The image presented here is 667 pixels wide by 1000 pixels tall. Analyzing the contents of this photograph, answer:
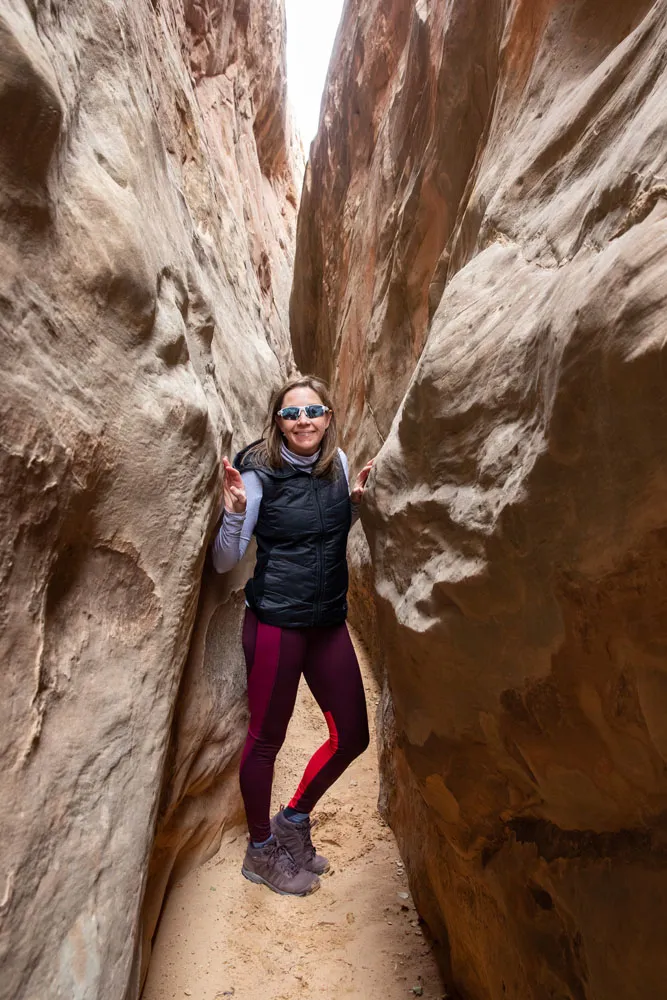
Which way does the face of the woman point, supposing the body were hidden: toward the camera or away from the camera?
toward the camera

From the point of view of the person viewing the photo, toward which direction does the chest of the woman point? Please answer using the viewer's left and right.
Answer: facing the viewer and to the right of the viewer

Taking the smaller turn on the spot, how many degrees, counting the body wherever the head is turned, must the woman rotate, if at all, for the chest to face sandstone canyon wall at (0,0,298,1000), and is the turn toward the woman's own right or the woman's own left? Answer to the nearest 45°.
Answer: approximately 90° to the woman's own right
